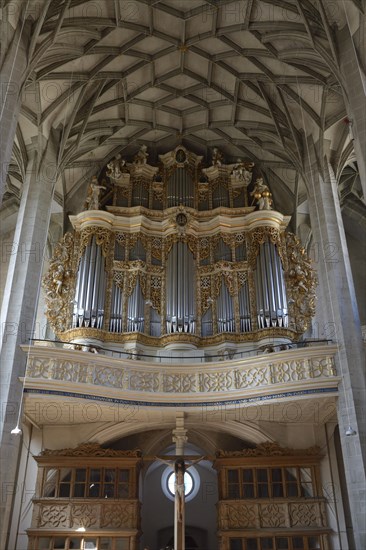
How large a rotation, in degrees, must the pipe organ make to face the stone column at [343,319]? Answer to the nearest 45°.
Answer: approximately 45° to its left

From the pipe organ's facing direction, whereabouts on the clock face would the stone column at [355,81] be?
The stone column is roughly at 11 o'clock from the pipe organ.

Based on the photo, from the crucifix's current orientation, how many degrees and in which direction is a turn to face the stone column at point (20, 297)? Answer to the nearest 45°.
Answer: approximately 45° to its right

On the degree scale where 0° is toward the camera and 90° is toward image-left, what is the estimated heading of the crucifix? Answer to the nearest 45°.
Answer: approximately 0°

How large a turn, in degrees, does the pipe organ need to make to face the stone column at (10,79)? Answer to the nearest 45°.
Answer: approximately 45° to its right

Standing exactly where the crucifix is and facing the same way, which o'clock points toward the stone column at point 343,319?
The stone column is roughly at 10 o'clock from the crucifix.

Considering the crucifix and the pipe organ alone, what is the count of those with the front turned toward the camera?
2

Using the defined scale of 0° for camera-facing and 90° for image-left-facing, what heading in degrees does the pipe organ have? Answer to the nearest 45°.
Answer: approximately 0°

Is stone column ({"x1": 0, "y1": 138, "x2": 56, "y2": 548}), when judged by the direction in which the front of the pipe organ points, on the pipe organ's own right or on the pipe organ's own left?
on the pipe organ's own right
